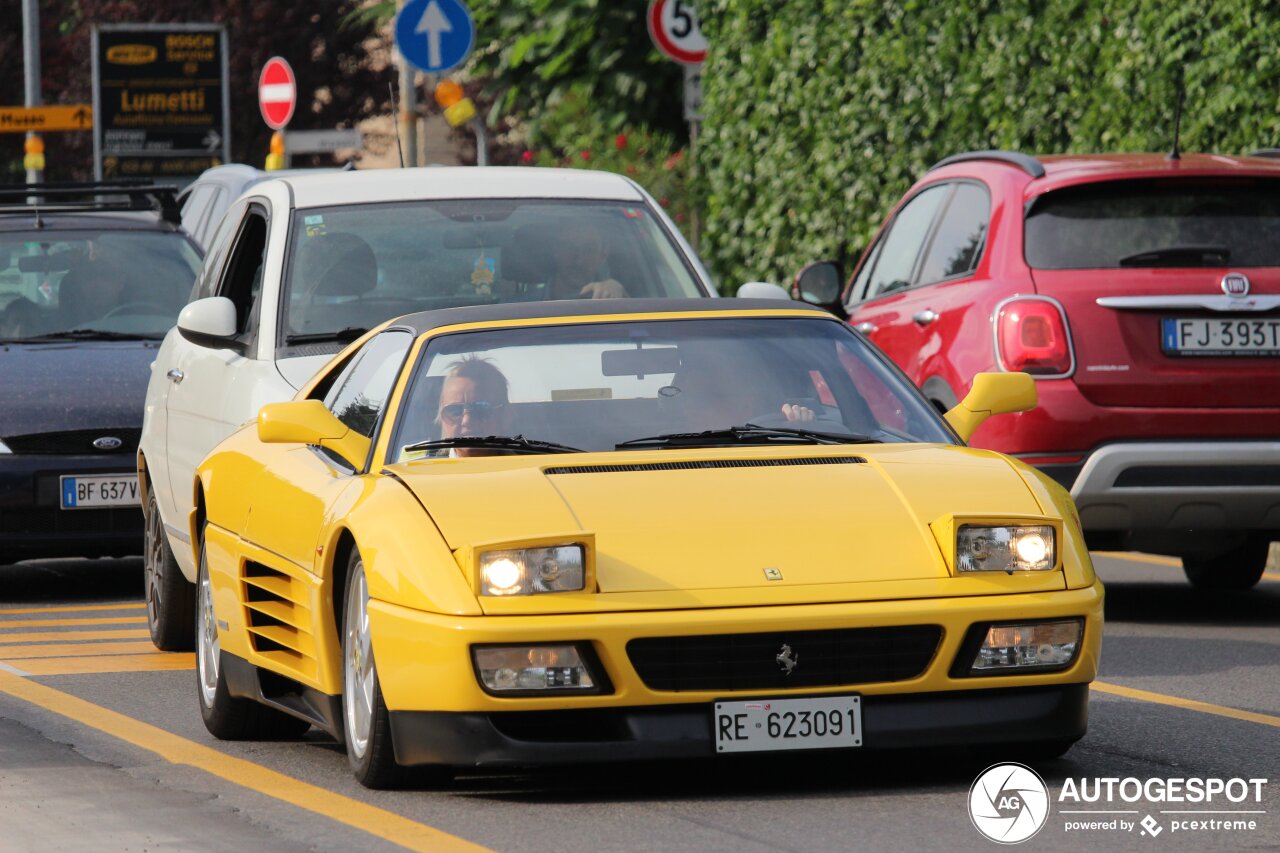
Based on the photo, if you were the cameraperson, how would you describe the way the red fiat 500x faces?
facing away from the viewer and to the left of the viewer

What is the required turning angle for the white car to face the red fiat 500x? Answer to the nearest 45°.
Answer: approximately 90° to its left

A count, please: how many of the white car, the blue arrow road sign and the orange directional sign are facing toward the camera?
3

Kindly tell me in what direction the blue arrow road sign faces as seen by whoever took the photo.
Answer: facing the viewer

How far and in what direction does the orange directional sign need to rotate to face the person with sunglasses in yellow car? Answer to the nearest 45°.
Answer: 0° — it already faces them

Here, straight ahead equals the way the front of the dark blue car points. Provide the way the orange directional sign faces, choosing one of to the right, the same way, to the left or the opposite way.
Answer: the same way

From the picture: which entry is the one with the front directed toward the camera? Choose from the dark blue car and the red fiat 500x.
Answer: the dark blue car

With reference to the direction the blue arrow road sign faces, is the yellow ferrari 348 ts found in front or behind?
in front

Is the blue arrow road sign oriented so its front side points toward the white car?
yes

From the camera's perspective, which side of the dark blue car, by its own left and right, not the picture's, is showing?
front

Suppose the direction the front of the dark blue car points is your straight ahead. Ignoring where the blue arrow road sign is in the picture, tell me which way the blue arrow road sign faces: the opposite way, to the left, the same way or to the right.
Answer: the same way

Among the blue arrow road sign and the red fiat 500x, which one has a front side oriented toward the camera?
the blue arrow road sign

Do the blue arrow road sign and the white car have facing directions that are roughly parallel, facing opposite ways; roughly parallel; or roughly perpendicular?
roughly parallel

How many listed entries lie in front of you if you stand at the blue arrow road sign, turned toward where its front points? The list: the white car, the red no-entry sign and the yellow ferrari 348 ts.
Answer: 2

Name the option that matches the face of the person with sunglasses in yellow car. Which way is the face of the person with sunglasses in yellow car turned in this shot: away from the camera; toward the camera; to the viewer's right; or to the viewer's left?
toward the camera

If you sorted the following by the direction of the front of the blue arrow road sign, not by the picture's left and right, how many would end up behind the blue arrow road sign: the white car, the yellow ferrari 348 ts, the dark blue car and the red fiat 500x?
0

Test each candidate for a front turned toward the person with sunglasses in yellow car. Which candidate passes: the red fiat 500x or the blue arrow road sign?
the blue arrow road sign

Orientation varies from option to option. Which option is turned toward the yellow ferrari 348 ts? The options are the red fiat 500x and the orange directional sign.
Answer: the orange directional sign
